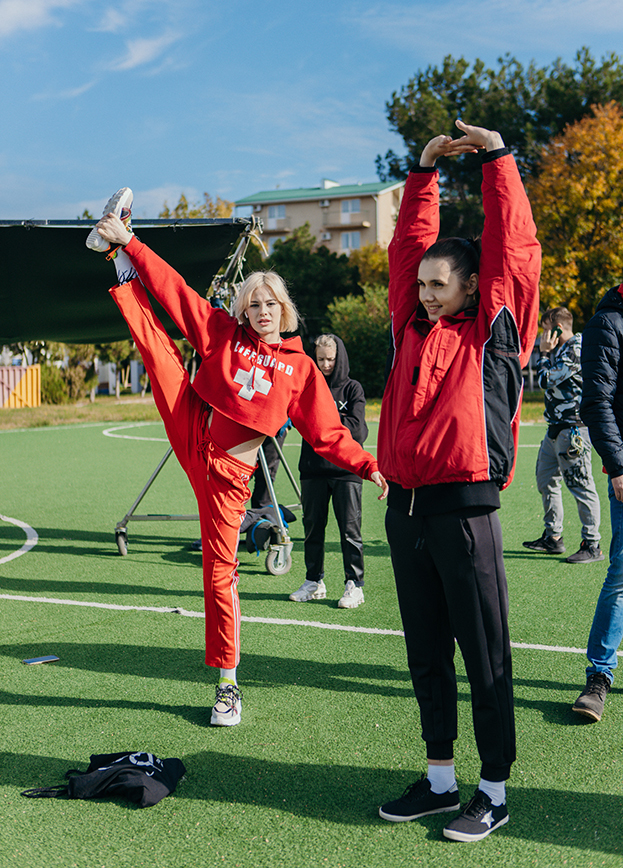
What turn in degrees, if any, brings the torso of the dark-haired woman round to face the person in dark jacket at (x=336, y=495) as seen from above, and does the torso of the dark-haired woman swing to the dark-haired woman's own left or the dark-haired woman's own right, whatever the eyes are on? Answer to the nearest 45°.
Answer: approximately 135° to the dark-haired woman's own right

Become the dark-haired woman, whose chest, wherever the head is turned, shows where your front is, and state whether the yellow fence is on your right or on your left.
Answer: on your right

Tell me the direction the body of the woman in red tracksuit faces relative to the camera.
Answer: toward the camera

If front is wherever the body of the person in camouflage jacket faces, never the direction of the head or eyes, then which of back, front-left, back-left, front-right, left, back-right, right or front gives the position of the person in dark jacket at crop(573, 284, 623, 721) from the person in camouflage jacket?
left

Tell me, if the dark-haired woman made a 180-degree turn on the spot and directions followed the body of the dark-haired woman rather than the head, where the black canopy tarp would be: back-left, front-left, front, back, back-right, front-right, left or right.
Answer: left
